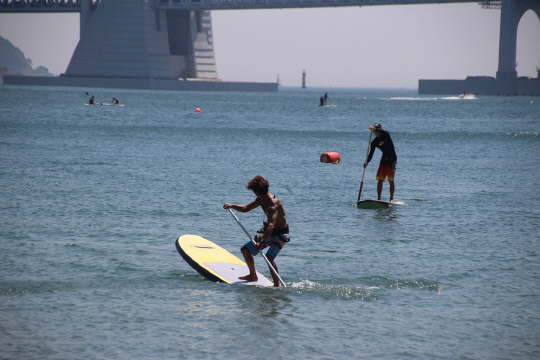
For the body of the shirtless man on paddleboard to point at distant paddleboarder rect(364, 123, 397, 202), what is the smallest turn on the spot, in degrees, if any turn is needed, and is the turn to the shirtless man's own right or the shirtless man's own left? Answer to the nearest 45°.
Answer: approximately 135° to the shirtless man's own right

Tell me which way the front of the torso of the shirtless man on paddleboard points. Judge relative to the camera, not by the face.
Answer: to the viewer's left

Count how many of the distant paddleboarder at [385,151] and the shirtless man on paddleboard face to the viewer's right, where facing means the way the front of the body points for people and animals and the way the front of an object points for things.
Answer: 0

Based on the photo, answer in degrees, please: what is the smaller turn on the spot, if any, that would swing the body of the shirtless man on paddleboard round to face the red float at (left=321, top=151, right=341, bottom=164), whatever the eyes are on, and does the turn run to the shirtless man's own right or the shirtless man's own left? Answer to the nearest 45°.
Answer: approximately 90° to the shirtless man's own right

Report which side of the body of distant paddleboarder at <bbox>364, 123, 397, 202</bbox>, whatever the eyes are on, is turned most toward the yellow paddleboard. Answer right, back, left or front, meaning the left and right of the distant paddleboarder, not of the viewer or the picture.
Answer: front
